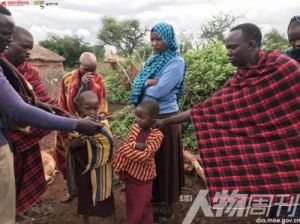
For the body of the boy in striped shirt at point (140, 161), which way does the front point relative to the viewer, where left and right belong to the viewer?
facing the viewer and to the left of the viewer

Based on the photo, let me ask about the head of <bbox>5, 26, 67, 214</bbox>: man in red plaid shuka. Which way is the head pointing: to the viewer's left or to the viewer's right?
to the viewer's right

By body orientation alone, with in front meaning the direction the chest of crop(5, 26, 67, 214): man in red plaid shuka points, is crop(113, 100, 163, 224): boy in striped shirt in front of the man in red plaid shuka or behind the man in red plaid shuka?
in front

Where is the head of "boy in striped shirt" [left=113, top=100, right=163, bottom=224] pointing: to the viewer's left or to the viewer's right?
to the viewer's left

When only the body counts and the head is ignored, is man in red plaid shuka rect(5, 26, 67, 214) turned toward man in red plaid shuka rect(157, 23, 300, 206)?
yes

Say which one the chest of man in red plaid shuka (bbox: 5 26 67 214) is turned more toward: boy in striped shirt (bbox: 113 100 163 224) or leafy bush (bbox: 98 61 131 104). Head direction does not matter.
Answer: the boy in striped shirt

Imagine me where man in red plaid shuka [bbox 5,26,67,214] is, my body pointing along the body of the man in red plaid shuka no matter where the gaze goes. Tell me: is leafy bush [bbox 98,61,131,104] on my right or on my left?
on my left

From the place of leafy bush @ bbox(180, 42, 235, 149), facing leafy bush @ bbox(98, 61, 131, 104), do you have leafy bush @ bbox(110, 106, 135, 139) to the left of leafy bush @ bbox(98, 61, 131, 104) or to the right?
left

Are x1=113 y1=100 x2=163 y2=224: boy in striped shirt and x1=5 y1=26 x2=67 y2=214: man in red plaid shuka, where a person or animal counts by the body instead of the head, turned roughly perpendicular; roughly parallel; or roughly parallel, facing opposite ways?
roughly perpendicular

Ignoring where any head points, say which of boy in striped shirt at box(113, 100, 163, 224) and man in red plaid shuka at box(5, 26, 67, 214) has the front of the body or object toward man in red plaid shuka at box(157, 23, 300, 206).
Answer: man in red plaid shuka at box(5, 26, 67, 214)

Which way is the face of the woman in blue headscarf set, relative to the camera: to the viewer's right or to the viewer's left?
to the viewer's left

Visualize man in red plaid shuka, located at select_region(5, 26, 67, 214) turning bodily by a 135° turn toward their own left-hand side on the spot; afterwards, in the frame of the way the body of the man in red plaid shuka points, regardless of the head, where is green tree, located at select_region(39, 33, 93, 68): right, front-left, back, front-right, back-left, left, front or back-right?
front

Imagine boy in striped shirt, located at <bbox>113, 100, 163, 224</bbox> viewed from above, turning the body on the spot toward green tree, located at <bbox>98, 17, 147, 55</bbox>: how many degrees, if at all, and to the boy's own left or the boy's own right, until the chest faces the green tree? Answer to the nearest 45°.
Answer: approximately 135° to the boy's own right

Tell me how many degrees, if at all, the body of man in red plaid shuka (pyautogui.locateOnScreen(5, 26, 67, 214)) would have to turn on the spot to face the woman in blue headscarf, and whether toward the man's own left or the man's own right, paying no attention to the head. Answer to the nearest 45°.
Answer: approximately 45° to the man's own left

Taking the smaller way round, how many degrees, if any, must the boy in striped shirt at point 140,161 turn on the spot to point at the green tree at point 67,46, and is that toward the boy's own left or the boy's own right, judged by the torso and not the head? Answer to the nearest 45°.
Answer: approximately 135° to the boy's own right

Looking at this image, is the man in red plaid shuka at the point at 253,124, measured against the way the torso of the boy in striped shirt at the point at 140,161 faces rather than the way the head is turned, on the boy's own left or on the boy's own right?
on the boy's own left

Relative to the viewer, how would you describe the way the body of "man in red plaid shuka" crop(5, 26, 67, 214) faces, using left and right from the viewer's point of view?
facing the viewer and to the right of the viewer

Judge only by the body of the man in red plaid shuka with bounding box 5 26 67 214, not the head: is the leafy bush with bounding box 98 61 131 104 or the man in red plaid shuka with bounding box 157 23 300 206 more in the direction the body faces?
the man in red plaid shuka

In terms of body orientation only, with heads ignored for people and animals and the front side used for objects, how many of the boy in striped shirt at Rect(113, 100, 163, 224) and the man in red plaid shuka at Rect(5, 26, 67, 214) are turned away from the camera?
0
